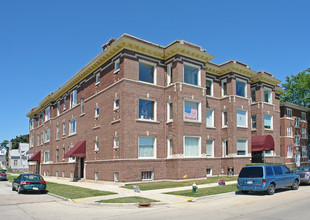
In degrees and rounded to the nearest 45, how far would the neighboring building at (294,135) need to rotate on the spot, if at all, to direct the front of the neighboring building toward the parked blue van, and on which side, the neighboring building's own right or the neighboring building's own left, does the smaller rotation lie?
approximately 45° to the neighboring building's own right

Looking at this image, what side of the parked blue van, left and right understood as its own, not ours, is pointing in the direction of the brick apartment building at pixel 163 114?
left

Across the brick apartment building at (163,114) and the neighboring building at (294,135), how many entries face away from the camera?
0

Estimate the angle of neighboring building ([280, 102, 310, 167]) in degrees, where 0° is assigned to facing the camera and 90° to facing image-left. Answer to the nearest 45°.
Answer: approximately 315°

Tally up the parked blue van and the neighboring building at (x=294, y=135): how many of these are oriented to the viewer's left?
0

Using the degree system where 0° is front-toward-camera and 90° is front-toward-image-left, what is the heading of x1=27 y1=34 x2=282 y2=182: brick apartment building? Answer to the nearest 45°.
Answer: approximately 315°

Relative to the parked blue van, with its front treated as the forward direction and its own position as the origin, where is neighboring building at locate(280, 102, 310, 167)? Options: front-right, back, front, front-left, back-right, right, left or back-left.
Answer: front-left

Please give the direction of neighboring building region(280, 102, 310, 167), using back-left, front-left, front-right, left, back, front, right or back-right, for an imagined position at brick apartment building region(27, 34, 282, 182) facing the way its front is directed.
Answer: left

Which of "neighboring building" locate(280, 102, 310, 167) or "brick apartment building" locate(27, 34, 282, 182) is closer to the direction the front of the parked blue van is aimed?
the neighboring building

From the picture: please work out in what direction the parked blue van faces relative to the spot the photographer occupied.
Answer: facing away from the viewer and to the right of the viewer

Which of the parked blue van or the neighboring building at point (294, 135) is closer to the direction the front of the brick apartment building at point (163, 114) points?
the parked blue van

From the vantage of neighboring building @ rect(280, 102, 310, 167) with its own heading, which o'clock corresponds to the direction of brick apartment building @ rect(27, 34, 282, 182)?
The brick apartment building is roughly at 2 o'clock from the neighboring building.

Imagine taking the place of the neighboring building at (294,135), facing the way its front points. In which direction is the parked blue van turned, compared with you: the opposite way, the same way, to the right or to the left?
to the left
